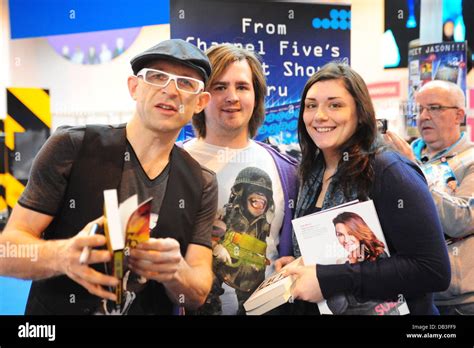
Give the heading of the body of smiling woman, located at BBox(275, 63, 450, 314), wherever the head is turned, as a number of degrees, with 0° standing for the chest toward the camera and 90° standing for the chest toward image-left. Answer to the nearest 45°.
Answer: approximately 45°

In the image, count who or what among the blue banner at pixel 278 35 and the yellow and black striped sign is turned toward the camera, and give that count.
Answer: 2

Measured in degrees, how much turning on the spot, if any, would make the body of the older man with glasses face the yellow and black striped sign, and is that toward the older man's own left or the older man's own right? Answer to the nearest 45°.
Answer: approximately 45° to the older man's own right

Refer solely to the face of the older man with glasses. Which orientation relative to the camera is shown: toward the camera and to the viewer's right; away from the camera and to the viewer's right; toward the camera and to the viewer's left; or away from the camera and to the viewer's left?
toward the camera and to the viewer's left

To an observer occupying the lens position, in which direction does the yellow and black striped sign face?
facing the viewer

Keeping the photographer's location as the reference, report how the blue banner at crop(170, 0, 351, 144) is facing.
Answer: facing the viewer

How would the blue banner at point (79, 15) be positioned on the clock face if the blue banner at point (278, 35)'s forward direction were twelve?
the blue banner at point (79, 15) is roughly at 3 o'clock from the blue banner at point (278, 35).
